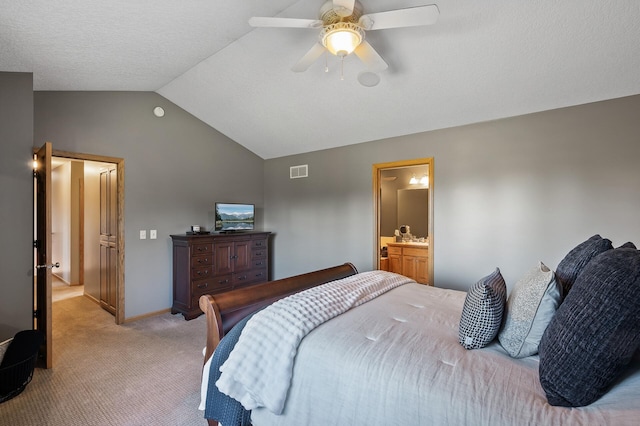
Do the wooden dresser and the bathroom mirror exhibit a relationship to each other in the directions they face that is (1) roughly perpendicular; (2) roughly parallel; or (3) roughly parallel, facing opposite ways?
roughly perpendicular

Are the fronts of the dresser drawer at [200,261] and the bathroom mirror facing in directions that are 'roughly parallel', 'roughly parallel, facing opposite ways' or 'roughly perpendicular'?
roughly perpendicular

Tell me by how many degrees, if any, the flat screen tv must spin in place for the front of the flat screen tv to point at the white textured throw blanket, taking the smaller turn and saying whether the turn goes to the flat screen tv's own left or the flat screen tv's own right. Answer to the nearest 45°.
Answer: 0° — it already faces it

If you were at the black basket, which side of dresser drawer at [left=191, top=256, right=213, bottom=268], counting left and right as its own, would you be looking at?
right

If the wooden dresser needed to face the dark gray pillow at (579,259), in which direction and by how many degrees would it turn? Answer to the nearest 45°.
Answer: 0° — it already faces it

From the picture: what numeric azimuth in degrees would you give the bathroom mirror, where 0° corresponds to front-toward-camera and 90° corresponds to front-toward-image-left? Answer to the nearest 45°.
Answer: approximately 0°

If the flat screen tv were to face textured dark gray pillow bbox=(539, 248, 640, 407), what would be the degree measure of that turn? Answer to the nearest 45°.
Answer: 0° — it already faces it

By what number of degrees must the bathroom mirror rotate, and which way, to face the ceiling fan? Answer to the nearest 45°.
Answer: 0° — it already faces it

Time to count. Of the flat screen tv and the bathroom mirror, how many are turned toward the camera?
2

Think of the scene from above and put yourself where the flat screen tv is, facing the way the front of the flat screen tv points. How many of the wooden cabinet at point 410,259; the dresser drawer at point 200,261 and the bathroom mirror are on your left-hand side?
2
